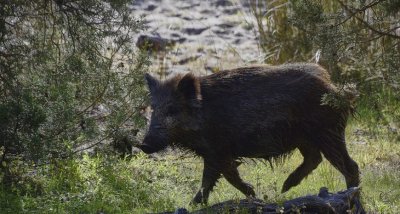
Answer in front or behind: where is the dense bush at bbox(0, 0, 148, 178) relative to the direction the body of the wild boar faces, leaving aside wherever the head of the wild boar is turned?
in front

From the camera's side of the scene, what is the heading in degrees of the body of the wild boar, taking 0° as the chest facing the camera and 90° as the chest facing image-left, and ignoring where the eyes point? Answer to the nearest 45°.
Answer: approximately 90°
